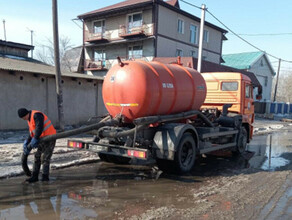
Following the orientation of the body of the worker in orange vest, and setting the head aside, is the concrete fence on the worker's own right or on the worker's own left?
on the worker's own right

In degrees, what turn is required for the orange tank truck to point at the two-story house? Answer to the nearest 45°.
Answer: approximately 45° to its left

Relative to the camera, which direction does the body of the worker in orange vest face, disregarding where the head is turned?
to the viewer's left

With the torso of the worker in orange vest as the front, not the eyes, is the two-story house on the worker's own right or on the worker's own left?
on the worker's own right

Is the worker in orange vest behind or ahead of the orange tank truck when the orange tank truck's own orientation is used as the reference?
behind

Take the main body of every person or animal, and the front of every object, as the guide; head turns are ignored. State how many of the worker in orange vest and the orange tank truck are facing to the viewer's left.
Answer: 1

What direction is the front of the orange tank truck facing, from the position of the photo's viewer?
facing away from the viewer and to the right of the viewer

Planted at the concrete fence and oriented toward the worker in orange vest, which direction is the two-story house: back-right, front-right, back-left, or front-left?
back-left

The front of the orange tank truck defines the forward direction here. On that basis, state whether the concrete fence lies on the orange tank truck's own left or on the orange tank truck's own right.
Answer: on the orange tank truck's own left
